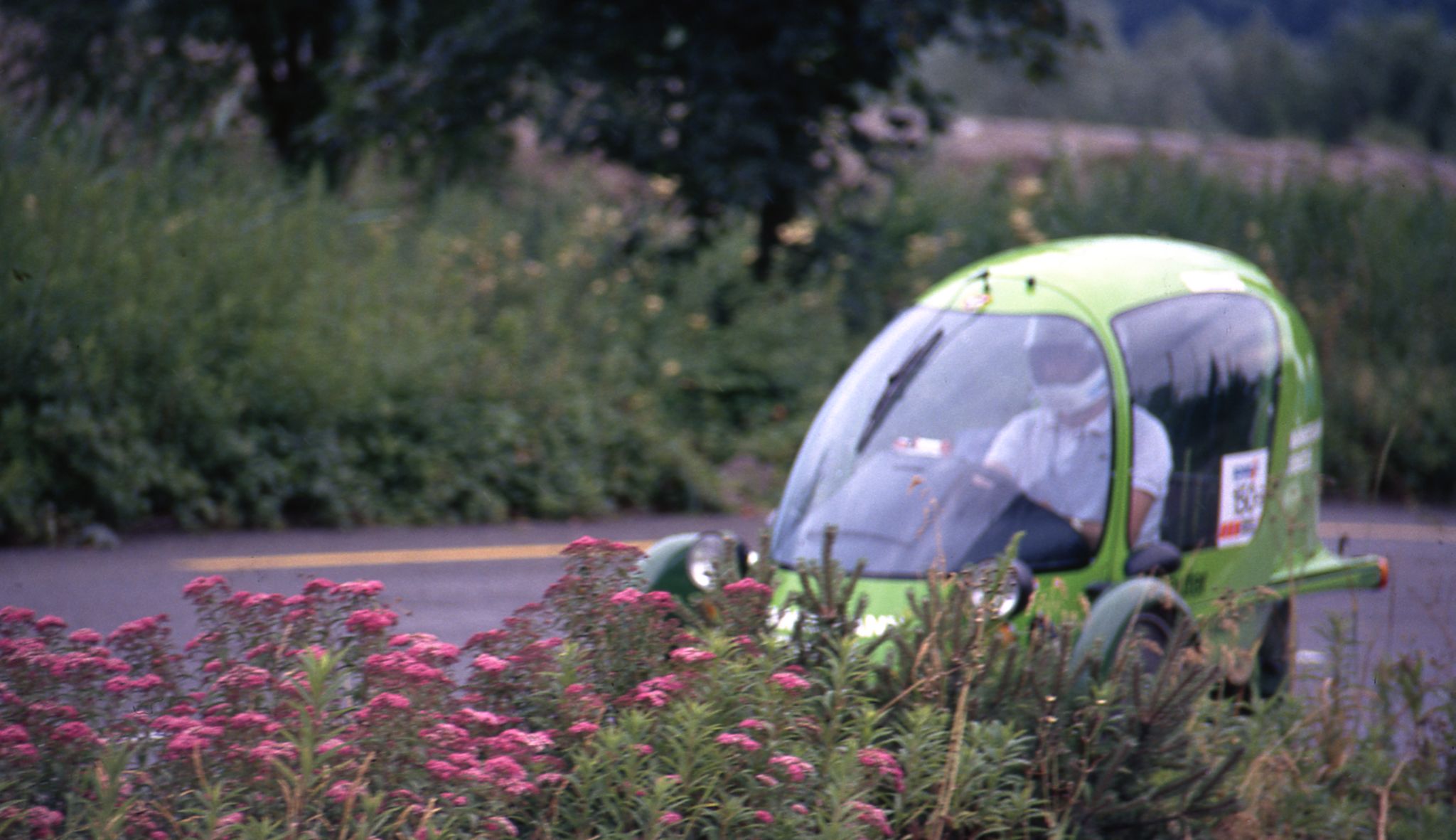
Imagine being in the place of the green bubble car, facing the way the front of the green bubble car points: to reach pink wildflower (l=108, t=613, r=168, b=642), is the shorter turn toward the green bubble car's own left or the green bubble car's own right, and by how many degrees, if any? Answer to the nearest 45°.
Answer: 0° — it already faces it

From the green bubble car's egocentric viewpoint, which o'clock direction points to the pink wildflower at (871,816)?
The pink wildflower is roughly at 11 o'clock from the green bubble car.

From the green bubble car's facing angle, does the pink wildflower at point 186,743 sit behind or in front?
in front

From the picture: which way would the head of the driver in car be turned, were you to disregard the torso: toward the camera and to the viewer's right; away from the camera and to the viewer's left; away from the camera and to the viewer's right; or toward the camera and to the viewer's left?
toward the camera and to the viewer's left

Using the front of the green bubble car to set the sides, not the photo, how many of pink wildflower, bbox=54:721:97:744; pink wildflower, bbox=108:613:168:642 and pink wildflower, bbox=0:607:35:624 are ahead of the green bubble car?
3

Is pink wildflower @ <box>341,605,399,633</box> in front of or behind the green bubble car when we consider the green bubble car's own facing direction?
in front

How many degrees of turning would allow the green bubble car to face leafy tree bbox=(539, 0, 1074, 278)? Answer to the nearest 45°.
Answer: approximately 135° to its right

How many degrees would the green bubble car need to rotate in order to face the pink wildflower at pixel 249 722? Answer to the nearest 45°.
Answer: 0° — it already faces it

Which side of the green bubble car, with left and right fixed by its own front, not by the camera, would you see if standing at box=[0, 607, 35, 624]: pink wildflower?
front

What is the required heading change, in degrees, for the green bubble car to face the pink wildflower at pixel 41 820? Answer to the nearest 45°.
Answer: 0° — it already faces it

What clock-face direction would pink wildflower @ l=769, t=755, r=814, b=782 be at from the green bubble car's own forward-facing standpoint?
The pink wildflower is roughly at 11 o'clock from the green bubble car.

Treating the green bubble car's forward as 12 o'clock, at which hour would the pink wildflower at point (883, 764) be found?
The pink wildflower is roughly at 11 o'clock from the green bubble car.

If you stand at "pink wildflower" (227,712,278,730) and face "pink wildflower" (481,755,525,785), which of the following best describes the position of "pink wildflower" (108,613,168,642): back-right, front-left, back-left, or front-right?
back-left

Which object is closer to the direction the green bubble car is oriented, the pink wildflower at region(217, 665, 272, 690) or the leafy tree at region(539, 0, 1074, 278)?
the pink wildflower

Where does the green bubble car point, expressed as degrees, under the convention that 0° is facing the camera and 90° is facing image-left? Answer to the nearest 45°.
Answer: approximately 45°
